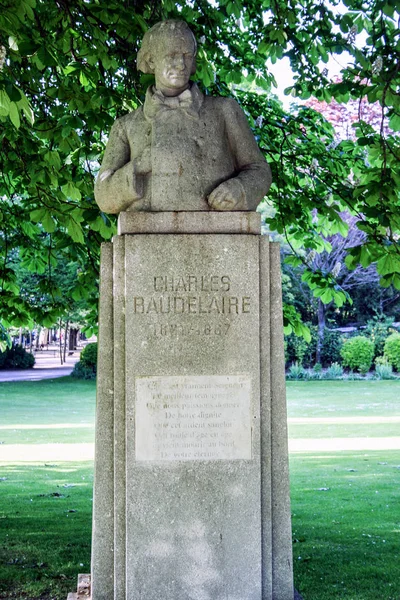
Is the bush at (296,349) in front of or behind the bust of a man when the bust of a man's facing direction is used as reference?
behind

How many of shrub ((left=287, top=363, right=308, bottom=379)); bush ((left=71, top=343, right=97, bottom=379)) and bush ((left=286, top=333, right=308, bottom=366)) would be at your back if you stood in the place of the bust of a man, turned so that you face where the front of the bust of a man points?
3

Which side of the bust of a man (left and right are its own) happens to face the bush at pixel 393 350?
back

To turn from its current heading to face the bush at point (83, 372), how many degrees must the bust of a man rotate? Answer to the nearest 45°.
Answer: approximately 180°

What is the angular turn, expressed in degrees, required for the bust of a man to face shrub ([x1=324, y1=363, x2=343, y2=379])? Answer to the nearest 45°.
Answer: approximately 180°

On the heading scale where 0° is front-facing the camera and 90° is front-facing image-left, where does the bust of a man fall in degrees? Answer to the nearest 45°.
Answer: approximately 0°

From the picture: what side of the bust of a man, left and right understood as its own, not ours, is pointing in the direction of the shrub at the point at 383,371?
back

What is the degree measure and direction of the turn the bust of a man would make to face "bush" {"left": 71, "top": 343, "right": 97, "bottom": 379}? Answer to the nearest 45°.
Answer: approximately 180°

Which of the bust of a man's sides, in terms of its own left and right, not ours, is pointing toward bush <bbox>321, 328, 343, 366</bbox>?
back
